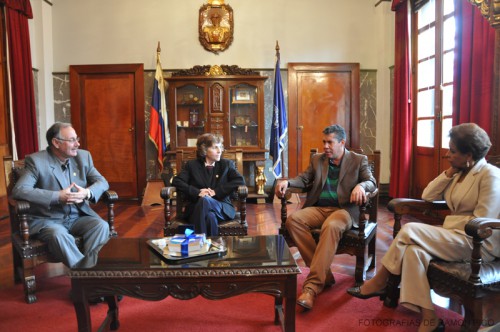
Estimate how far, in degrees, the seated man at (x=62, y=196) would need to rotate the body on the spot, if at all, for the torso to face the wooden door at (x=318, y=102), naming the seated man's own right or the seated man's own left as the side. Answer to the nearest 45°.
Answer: approximately 90° to the seated man's own left

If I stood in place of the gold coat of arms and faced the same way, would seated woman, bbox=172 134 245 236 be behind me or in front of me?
in front

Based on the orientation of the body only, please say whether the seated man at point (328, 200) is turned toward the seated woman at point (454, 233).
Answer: no

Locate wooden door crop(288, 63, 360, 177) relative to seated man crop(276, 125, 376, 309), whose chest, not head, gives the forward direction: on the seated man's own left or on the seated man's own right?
on the seated man's own right

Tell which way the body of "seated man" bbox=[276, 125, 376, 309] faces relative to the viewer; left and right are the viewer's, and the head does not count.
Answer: facing the viewer and to the left of the viewer

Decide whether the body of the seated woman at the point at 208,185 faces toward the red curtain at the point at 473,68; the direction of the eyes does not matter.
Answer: no

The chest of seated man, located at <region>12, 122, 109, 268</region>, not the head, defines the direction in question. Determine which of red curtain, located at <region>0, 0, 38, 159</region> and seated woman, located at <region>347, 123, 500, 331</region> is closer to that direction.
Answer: the seated woman

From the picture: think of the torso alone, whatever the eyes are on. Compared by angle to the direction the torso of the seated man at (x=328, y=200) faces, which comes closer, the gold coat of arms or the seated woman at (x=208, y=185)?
the seated woman

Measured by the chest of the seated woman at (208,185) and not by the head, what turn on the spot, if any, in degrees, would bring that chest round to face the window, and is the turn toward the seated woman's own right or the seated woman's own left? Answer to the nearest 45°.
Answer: approximately 135° to the seated woman's own left

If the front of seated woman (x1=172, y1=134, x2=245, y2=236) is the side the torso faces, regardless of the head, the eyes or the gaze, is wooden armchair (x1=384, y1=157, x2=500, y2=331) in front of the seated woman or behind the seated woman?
in front

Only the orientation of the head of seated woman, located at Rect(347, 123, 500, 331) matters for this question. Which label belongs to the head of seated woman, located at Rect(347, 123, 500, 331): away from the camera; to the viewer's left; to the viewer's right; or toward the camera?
to the viewer's left

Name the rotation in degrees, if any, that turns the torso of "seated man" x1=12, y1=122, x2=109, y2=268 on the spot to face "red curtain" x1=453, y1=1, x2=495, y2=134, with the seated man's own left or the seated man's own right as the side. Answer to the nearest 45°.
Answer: approximately 45° to the seated man's own left

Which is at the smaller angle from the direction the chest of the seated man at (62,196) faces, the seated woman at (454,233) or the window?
the seated woman

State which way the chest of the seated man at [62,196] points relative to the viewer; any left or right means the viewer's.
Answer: facing the viewer and to the right of the viewer

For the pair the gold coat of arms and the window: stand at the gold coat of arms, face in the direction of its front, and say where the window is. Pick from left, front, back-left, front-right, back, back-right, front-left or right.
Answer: front-left

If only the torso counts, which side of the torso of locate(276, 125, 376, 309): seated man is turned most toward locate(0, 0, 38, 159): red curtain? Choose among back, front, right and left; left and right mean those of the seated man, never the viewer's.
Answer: right

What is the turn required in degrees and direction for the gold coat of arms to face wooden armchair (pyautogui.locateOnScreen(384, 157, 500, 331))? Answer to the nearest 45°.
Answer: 0° — it already faces it

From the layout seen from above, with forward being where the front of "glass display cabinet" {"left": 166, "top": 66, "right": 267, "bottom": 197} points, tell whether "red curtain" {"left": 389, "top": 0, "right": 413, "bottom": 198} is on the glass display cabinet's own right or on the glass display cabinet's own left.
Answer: on the glass display cabinet's own left

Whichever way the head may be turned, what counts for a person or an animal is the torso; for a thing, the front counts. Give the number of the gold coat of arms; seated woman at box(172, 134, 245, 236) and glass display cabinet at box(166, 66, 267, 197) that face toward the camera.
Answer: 3

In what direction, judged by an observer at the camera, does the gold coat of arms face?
facing the viewer
